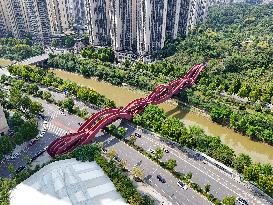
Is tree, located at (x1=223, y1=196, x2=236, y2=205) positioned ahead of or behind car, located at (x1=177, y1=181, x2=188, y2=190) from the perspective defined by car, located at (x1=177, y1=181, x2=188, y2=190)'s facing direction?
ahead

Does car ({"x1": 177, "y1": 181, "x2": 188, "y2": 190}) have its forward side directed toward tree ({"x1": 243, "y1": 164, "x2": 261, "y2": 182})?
no

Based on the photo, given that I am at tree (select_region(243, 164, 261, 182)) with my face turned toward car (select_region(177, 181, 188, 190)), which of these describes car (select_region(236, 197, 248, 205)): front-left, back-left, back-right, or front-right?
front-left

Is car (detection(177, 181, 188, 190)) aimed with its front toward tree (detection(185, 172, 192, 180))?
no

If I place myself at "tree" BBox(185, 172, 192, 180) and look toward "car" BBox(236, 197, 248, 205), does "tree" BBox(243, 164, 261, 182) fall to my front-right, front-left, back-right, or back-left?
front-left

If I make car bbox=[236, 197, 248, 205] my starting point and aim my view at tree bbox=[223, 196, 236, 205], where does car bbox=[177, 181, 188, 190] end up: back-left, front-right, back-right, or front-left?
front-right

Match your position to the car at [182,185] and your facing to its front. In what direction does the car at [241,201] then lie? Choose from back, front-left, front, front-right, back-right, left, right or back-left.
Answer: front-left
